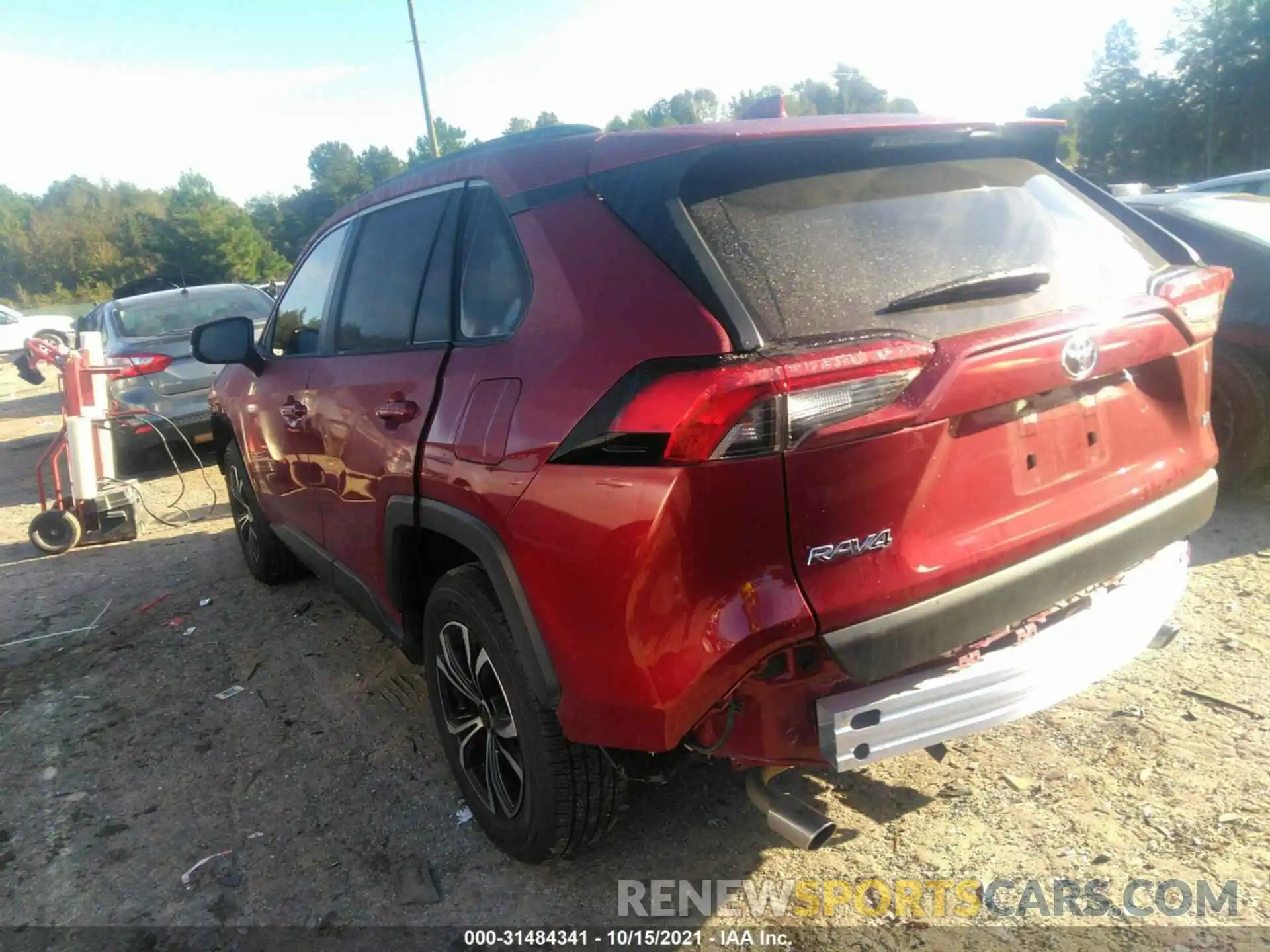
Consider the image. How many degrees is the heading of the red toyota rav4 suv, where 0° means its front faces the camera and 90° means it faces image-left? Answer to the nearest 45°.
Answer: approximately 135°

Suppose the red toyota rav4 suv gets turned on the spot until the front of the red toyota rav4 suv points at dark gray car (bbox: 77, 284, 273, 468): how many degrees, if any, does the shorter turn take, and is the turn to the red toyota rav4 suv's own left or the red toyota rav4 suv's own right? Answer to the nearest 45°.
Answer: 0° — it already faces it

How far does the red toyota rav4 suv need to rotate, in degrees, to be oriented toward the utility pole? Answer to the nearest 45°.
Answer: approximately 45° to its right
